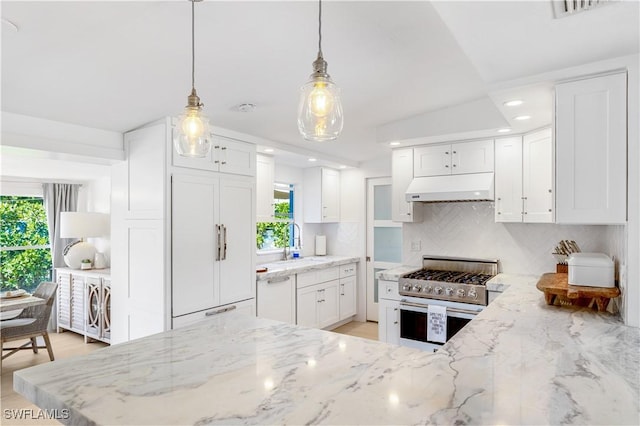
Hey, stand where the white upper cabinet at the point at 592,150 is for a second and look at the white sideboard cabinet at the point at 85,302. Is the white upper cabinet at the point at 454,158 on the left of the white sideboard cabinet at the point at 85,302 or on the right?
right

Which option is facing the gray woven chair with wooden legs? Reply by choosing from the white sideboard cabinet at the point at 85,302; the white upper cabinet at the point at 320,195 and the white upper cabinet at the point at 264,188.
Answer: the white sideboard cabinet

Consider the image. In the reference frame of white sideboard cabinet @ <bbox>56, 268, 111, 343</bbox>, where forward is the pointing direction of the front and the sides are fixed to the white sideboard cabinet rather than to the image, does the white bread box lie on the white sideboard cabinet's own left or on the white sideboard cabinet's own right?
on the white sideboard cabinet's own left

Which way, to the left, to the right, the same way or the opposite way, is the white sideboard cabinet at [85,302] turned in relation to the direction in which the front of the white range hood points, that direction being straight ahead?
the same way

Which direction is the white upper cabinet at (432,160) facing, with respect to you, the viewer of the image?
facing the viewer

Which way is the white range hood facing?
toward the camera

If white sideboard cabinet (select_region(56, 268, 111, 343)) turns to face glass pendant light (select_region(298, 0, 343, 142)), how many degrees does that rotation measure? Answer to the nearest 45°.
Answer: approximately 45° to its left

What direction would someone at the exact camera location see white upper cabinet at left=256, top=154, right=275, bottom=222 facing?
facing the viewer and to the right of the viewer

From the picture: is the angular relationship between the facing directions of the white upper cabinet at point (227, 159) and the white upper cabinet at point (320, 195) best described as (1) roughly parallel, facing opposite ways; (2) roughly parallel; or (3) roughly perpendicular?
roughly parallel

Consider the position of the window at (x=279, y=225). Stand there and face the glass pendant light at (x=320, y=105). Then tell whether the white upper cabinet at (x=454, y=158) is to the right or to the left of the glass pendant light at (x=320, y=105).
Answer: left

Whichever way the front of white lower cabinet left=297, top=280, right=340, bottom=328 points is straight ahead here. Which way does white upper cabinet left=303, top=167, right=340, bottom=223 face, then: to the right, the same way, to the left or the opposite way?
the same way

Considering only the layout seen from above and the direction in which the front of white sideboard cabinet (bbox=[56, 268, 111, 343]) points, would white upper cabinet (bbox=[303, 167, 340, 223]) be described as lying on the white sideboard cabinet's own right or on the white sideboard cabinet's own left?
on the white sideboard cabinet's own left

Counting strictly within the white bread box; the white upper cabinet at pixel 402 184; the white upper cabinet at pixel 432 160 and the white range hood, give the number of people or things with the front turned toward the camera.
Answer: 4

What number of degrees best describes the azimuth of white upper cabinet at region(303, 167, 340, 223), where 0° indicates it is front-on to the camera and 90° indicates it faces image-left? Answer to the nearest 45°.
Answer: approximately 315°

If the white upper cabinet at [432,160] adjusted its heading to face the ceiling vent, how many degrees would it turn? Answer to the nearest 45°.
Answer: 0° — it already faces it

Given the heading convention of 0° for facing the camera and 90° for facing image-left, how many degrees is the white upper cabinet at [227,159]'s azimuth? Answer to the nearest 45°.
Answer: approximately 315°

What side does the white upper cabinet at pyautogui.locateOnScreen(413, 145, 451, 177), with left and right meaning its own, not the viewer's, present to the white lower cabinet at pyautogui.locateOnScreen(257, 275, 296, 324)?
right
